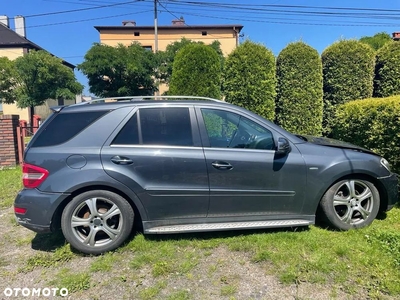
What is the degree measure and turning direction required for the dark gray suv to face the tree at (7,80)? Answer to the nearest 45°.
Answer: approximately 135° to its left

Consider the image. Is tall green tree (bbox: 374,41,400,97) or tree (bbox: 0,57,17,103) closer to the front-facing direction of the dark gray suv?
the tall green tree

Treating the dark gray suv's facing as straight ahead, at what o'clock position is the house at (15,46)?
The house is roughly at 8 o'clock from the dark gray suv.

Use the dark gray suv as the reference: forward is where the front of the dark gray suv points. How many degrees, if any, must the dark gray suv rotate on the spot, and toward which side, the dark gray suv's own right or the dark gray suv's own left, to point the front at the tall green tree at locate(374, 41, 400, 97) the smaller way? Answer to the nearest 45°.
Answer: approximately 45° to the dark gray suv's own left

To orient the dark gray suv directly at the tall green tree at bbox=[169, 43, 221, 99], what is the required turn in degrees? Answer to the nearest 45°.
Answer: approximately 90° to its left

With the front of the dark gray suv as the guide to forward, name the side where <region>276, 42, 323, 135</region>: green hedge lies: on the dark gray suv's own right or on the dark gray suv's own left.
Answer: on the dark gray suv's own left

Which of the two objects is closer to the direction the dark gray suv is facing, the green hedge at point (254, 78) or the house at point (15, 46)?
the green hedge

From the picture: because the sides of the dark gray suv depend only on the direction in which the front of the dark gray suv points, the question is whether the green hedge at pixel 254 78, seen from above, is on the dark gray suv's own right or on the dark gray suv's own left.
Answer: on the dark gray suv's own left

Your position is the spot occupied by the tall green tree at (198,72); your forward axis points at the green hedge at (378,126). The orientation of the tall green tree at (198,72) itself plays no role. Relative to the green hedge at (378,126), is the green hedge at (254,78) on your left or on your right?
left

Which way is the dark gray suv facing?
to the viewer's right

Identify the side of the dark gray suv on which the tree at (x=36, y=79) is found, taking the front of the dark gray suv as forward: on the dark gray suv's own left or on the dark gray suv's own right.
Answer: on the dark gray suv's own left

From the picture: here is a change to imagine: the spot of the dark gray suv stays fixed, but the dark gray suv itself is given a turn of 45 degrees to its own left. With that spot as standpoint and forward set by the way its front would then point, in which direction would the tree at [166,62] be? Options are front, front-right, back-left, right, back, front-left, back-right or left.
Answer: front-left

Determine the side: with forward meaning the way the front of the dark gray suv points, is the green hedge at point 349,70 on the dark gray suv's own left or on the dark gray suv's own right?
on the dark gray suv's own left
